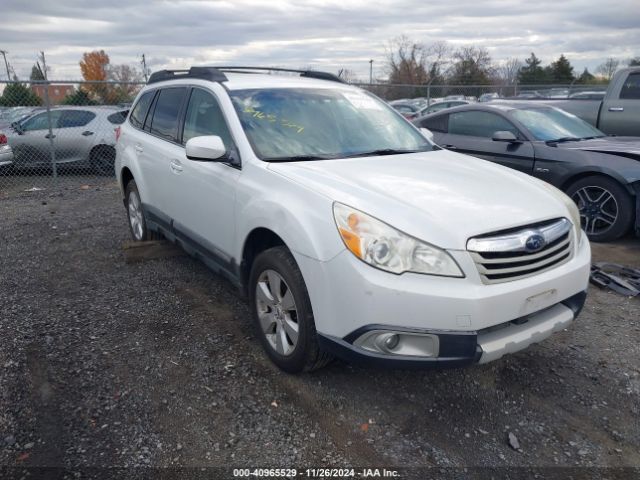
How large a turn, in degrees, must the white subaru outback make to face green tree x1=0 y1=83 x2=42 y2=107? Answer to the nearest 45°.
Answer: approximately 180°

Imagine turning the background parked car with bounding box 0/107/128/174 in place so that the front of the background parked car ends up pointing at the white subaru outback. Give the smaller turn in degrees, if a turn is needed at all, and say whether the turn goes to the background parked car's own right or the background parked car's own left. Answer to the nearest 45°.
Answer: approximately 90° to the background parked car's own left

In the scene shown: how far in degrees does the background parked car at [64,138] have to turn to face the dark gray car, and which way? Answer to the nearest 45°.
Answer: approximately 135° to its left

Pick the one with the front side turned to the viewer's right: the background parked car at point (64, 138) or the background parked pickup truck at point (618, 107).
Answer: the background parked pickup truck at point (618, 107)

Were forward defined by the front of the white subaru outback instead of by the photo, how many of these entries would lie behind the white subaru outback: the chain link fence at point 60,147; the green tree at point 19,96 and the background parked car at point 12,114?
3

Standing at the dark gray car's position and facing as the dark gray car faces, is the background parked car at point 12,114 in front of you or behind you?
behind

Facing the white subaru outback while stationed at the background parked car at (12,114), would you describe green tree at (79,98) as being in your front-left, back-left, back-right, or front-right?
back-left

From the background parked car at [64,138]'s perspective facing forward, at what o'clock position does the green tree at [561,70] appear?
The green tree is roughly at 5 o'clock from the background parked car.

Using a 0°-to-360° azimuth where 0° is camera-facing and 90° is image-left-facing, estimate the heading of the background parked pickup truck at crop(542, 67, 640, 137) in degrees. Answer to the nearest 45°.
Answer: approximately 270°

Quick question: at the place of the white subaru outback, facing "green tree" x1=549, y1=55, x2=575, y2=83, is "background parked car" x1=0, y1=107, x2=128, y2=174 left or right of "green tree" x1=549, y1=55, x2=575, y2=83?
left

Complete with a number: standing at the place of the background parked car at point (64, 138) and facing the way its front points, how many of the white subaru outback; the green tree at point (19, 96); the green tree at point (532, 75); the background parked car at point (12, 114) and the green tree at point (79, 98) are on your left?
1

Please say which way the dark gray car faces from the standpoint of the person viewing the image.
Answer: facing the viewer and to the right of the viewer

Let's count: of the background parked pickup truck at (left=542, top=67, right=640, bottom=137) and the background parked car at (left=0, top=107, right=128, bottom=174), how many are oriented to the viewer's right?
1

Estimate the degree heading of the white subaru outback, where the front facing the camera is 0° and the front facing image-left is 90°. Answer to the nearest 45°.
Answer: approximately 315°

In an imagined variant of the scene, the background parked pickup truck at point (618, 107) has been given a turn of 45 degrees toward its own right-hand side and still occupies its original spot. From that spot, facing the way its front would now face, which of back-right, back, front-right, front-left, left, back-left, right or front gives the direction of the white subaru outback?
front-right

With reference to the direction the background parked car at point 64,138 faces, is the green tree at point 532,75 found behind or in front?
behind

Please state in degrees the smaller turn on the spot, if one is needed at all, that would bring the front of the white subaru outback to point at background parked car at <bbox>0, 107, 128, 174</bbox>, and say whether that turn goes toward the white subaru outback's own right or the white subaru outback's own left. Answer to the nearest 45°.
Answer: approximately 180°

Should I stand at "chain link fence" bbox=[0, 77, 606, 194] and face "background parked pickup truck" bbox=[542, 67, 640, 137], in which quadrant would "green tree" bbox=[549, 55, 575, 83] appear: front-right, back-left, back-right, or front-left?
front-left

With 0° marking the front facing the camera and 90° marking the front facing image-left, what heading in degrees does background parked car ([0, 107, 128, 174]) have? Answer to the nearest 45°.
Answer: approximately 90°
